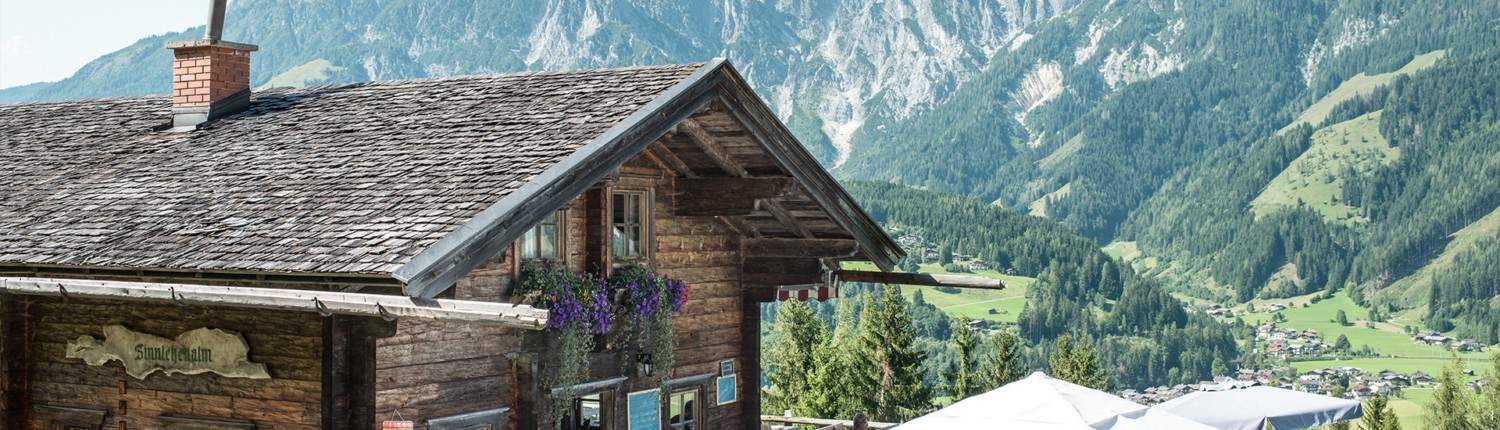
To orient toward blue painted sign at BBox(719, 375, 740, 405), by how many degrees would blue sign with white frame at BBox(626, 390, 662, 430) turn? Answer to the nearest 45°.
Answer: approximately 90° to its left

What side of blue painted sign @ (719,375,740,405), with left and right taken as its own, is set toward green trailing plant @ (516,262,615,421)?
right

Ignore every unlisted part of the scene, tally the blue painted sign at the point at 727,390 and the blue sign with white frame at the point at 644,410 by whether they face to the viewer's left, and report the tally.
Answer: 0

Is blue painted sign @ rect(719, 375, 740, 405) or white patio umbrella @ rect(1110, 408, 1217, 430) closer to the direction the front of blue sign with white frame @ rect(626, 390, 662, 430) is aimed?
the white patio umbrella

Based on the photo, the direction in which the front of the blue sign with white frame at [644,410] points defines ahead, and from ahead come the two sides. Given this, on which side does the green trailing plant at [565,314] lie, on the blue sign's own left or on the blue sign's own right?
on the blue sign's own right
